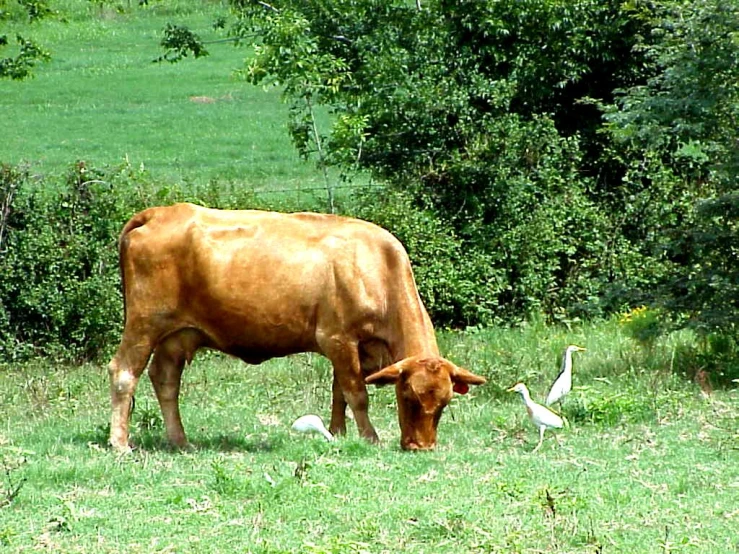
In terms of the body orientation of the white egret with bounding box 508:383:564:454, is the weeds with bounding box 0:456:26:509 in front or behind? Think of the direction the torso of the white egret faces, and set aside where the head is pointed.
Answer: in front

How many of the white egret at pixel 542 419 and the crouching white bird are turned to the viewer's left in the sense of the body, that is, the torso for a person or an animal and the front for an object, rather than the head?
1

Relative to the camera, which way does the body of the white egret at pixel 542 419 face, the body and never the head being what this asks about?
to the viewer's left

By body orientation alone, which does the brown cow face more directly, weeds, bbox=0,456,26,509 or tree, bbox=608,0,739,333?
the tree

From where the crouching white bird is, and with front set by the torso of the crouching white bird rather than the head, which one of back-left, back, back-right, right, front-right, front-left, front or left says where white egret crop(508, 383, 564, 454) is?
front

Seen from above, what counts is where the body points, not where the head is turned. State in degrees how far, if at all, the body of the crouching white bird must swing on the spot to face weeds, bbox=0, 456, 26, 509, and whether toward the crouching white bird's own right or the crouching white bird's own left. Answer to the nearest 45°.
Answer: approximately 135° to the crouching white bird's own right

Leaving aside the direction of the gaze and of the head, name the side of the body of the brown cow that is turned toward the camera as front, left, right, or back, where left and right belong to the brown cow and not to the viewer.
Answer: right

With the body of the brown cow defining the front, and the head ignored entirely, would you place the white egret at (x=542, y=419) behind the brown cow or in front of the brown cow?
in front

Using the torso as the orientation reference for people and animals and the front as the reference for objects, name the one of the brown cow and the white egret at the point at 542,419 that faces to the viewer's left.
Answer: the white egret
